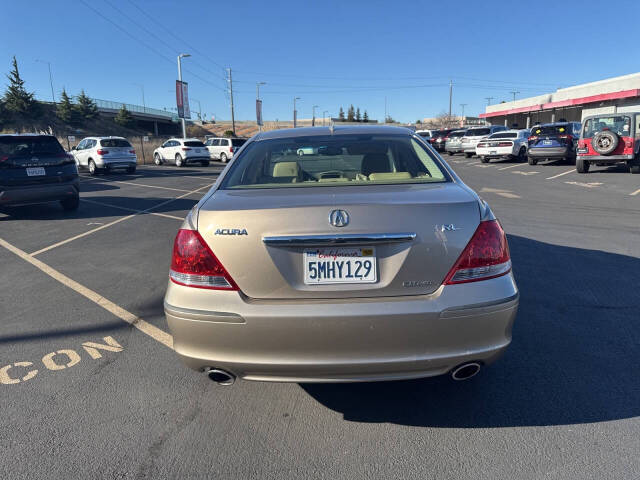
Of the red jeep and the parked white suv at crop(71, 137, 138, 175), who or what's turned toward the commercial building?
the red jeep

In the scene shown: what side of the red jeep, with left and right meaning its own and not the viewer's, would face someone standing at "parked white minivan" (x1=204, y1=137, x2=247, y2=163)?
left

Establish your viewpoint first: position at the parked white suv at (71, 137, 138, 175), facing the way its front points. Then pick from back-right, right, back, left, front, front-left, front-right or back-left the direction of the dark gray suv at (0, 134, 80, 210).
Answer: back-left

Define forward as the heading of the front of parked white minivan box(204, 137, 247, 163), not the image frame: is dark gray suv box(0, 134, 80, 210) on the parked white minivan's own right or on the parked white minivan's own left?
on the parked white minivan's own left

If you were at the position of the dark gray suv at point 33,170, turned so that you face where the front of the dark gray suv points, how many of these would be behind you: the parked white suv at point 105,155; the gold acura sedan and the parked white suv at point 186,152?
1

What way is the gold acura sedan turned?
away from the camera

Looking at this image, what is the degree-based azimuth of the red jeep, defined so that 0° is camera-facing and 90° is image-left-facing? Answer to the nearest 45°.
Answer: approximately 180°

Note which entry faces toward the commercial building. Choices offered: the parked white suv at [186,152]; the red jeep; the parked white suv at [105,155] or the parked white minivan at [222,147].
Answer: the red jeep

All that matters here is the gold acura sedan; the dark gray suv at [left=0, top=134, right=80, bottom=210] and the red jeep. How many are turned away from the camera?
3

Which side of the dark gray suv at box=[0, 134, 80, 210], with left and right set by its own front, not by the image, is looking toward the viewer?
back

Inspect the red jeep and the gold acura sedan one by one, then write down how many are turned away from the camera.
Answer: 2

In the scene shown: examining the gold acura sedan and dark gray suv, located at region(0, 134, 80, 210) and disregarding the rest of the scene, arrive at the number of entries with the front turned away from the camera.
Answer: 2
